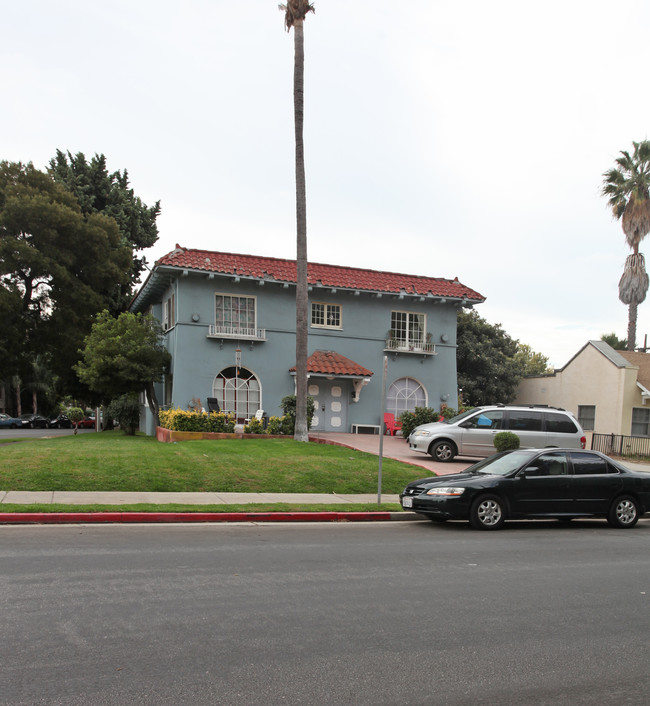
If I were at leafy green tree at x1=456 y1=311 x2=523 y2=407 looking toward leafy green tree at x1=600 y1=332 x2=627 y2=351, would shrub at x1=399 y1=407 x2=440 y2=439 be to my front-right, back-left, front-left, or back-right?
back-right

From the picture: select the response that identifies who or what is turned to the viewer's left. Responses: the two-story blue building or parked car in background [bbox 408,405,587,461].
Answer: the parked car in background

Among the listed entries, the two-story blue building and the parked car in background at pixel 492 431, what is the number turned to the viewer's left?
1

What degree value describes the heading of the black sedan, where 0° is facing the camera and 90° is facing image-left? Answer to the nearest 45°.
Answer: approximately 45°

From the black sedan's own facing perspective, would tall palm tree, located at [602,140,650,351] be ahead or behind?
behind

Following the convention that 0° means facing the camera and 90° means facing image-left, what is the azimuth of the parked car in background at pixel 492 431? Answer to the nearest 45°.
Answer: approximately 90°

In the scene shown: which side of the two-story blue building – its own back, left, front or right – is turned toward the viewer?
front

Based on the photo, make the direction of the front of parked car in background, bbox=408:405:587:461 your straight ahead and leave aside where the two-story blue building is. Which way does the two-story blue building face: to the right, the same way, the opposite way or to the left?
to the left

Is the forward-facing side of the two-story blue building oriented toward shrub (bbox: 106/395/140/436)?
no

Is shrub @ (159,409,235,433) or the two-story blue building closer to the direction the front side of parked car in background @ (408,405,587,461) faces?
the shrub
